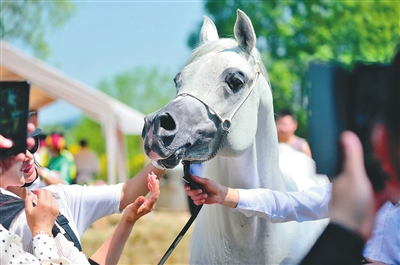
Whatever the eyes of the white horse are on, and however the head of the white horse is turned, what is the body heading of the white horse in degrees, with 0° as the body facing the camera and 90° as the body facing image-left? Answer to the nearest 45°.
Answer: approximately 45°

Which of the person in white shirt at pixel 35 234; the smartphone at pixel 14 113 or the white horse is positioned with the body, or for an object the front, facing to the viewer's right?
the person in white shirt

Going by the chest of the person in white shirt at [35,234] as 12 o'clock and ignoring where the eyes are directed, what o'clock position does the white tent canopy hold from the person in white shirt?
The white tent canopy is roughly at 9 o'clock from the person in white shirt.

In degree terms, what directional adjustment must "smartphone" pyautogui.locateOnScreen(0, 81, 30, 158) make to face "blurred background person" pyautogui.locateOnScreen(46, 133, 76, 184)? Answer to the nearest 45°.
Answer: approximately 180°

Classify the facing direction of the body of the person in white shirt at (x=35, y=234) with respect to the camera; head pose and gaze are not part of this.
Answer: to the viewer's right

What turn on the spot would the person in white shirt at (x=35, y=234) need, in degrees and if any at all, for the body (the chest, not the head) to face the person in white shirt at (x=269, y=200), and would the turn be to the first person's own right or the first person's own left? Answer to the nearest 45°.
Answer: approximately 45° to the first person's own left
